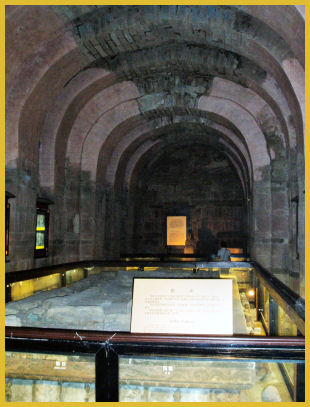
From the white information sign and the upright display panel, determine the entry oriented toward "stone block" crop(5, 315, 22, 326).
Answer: the upright display panel

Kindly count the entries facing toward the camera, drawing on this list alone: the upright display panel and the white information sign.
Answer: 2

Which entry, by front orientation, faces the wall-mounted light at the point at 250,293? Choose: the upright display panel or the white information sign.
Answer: the upright display panel

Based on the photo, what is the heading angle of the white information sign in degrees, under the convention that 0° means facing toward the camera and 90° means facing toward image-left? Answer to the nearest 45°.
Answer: approximately 0°

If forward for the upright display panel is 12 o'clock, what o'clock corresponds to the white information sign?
The white information sign is roughly at 12 o'clock from the upright display panel.

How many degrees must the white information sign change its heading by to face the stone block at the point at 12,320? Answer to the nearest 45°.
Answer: approximately 135° to its right

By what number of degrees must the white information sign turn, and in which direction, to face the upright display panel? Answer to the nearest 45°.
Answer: approximately 180°

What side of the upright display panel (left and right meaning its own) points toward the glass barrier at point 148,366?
front
